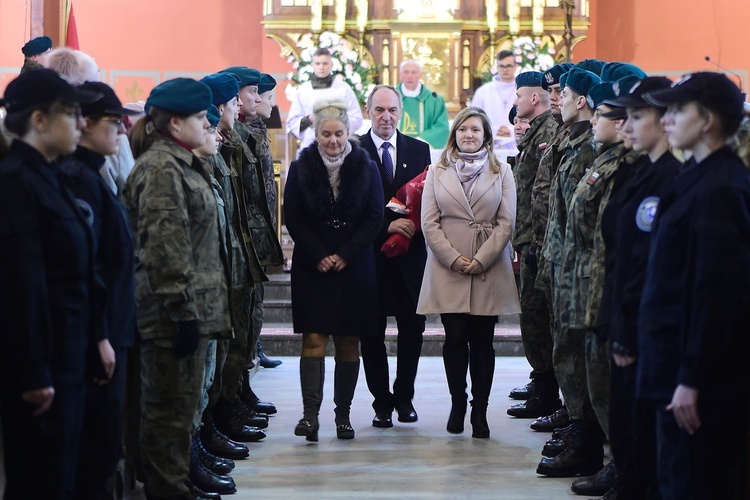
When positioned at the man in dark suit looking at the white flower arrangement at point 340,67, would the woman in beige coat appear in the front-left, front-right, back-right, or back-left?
back-right

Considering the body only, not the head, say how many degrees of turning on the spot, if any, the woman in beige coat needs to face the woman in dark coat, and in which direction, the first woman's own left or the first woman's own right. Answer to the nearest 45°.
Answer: approximately 90° to the first woman's own right

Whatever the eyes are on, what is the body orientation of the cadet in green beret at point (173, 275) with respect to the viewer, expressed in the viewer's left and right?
facing to the right of the viewer

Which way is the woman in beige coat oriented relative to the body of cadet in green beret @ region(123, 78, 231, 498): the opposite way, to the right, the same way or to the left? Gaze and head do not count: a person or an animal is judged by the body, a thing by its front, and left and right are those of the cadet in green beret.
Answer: to the right

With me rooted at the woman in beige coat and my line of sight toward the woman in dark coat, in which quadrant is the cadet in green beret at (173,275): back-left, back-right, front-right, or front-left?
front-left

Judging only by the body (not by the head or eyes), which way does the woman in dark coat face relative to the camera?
toward the camera

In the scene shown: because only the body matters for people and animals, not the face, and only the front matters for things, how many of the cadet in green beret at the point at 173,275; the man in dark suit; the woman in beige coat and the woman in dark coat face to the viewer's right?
1

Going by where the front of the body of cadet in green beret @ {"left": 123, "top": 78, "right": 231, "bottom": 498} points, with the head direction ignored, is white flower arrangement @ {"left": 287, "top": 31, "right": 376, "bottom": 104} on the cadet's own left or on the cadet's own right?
on the cadet's own left

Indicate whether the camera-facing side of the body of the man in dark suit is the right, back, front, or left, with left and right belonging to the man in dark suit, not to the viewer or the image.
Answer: front

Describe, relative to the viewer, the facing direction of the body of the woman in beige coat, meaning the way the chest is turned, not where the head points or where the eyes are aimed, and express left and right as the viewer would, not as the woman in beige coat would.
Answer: facing the viewer

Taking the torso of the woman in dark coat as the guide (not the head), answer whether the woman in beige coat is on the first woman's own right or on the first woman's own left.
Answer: on the first woman's own left

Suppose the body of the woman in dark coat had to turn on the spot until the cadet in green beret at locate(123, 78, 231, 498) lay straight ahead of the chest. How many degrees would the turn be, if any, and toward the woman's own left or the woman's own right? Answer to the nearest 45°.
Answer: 0° — they already face them
